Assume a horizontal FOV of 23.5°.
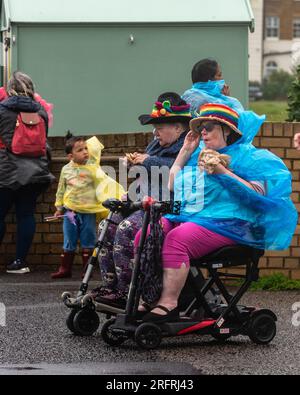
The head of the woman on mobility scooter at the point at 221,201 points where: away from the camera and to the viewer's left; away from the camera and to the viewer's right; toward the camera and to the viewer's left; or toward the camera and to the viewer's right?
toward the camera and to the viewer's left

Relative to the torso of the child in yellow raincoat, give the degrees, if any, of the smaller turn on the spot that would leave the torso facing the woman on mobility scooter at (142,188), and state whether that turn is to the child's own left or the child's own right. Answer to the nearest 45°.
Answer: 0° — they already face them

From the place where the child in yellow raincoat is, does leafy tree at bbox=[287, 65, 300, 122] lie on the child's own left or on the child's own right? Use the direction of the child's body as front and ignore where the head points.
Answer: on the child's own left

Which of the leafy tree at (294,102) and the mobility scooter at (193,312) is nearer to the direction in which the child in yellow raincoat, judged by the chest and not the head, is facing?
the mobility scooter

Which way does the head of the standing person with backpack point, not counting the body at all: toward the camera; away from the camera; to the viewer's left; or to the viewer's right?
away from the camera

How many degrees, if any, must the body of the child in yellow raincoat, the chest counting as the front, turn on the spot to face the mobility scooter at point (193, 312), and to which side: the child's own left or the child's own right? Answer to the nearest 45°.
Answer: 0° — they already face it

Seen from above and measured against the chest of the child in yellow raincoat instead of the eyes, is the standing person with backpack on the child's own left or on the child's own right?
on the child's own right

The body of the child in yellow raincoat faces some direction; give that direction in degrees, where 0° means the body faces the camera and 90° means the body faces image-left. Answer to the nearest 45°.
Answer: approximately 0°

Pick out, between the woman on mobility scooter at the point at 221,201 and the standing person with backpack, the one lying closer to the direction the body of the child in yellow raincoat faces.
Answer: the woman on mobility scooter
